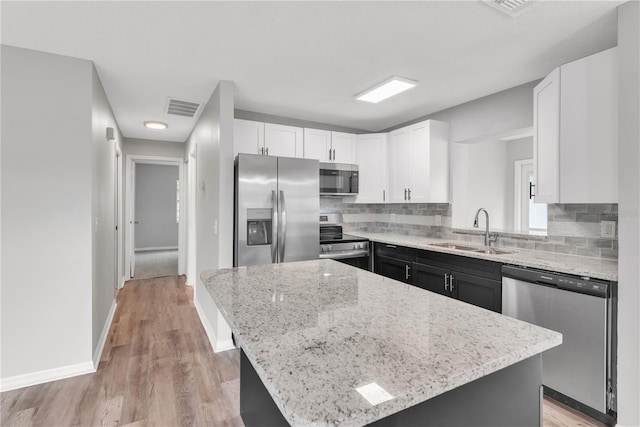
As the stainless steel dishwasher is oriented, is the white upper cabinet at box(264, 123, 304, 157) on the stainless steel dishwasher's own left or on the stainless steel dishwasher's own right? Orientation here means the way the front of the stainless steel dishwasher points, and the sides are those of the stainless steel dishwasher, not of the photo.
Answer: on the stainless steel dishwasher's own right

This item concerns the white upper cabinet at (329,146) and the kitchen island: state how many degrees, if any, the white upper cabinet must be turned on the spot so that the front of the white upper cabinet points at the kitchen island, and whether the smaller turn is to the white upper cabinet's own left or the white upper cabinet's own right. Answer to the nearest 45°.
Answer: approximately 45° to the white upper cabinet's own right

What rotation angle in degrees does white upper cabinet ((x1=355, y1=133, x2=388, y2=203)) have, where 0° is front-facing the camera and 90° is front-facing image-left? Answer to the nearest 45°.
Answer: approximately 0°

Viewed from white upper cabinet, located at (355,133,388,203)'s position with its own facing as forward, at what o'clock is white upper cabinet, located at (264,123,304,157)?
white upper cabinet, located at (264,123,304,157) is roughly at 2 o'clock from white upper cabinet, located at (355,133,388,203).

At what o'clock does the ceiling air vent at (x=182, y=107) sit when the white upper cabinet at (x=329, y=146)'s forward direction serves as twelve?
The ceiling air vent is roughly at 4 o'clock from the white upper cabinet.

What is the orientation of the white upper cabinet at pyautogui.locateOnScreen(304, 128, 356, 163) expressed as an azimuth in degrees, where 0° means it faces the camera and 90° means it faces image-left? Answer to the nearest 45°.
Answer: approximately 315°

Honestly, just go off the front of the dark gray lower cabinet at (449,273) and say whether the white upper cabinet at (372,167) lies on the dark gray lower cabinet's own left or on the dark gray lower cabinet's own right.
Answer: on the dark gray lower cabinet's own right
